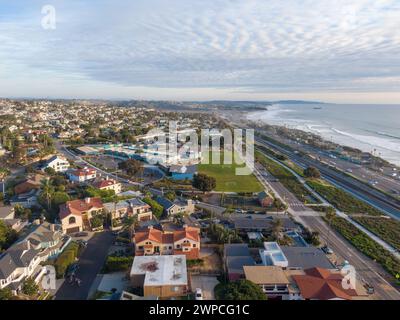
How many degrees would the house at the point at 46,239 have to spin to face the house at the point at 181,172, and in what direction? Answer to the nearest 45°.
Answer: approximately 90° to its left

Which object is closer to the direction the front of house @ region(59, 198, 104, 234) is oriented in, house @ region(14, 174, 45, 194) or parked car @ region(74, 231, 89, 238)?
the parked car

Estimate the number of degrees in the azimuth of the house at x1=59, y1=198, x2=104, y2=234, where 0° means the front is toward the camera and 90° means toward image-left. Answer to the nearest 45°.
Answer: approximately 315°

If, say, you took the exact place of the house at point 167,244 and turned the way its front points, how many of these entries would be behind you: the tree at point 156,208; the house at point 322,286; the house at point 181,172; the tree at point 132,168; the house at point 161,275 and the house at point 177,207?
4

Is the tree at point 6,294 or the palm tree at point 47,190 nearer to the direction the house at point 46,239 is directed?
the tree

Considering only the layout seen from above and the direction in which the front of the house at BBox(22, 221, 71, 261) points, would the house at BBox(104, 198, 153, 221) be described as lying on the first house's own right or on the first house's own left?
on the first house's own left

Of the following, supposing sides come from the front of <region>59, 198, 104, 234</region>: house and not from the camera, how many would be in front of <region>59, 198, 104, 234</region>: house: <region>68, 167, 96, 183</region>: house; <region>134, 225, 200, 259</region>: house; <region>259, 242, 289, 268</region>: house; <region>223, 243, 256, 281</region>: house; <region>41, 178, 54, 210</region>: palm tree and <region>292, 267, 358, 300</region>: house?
4

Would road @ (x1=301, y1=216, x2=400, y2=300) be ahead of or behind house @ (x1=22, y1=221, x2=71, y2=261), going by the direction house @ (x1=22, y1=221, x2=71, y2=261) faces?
ahead

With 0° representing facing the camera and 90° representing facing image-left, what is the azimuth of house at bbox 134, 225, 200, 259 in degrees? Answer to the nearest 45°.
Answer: approximately 0°
